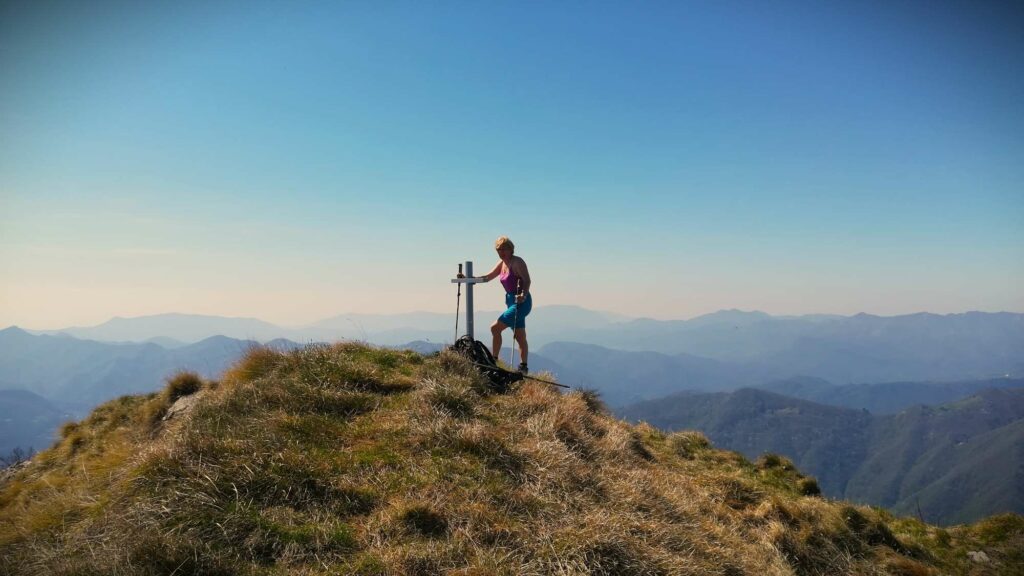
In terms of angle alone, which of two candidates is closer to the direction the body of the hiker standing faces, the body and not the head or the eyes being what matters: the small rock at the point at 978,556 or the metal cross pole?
the metal cross pole

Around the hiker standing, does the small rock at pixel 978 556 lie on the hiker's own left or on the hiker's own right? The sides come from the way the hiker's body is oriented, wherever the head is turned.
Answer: on the hiker's own left

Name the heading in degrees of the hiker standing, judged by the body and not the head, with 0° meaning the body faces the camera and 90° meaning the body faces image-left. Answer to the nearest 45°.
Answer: approximately 45°
